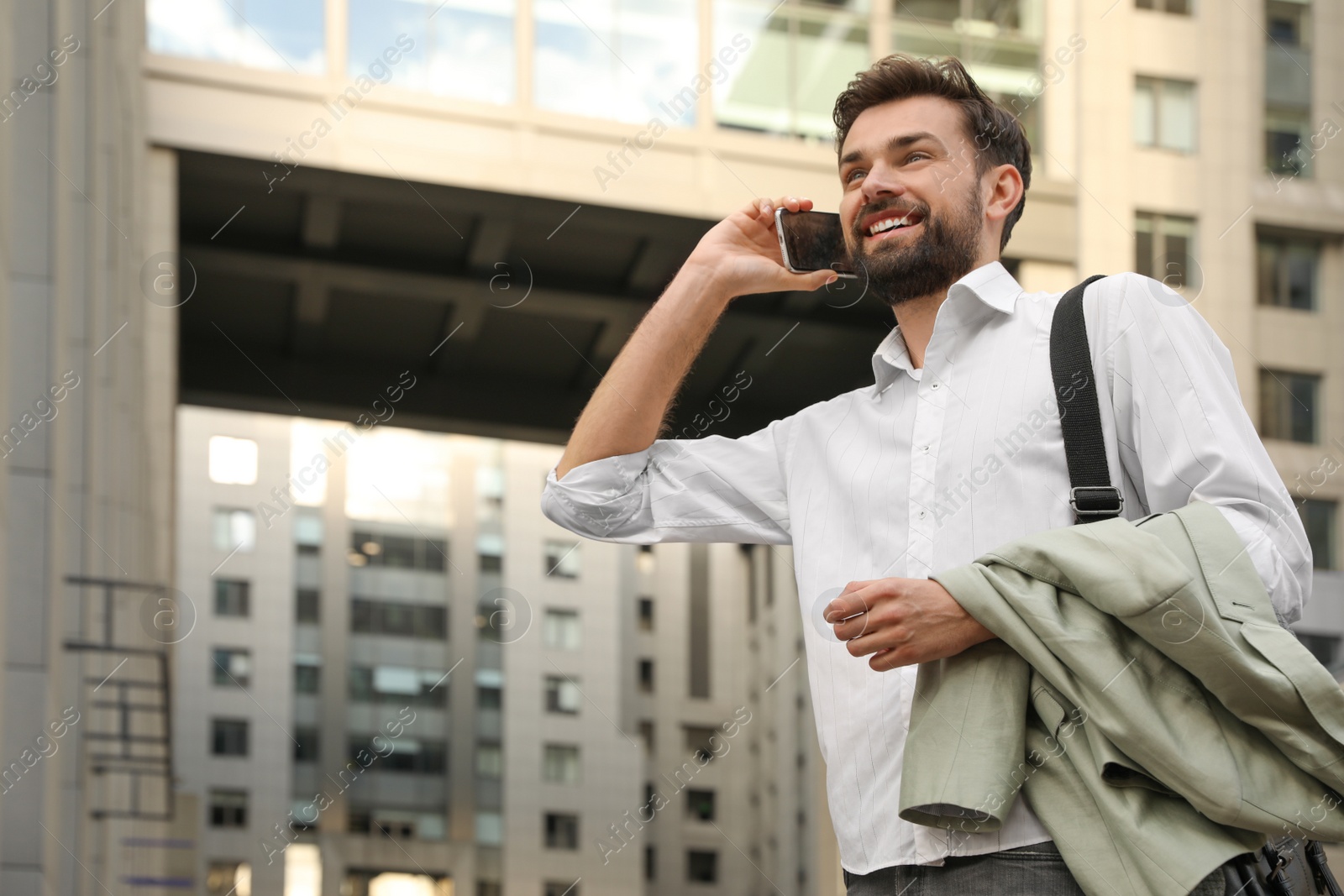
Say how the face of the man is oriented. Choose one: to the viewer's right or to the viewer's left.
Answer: to the viewer's left

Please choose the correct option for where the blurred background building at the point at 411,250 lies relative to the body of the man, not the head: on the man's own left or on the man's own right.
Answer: on the man's own right

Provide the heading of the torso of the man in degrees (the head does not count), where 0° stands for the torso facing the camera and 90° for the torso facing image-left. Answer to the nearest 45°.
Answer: approximately 45°

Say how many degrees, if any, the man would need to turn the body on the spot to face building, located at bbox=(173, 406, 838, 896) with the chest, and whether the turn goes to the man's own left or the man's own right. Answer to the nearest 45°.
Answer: approximately 135° to the man's own right
